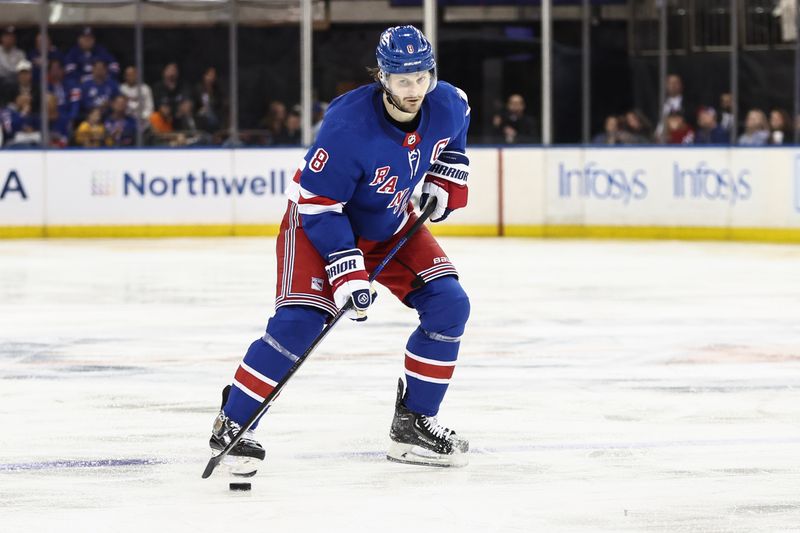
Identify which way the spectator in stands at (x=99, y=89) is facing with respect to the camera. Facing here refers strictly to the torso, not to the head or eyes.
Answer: toward the camera

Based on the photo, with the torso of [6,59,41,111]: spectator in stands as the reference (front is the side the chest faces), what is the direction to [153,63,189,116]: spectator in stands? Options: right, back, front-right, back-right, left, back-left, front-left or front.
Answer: left

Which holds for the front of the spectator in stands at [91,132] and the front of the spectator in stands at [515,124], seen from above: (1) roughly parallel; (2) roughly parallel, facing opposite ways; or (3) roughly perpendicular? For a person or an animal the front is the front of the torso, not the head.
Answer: roughly parallel

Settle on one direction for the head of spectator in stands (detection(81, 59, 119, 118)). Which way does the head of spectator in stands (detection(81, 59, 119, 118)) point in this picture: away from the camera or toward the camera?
toward the camera

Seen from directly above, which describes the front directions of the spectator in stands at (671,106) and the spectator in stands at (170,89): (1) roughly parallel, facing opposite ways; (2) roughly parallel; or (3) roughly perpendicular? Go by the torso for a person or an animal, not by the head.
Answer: roughly parallel

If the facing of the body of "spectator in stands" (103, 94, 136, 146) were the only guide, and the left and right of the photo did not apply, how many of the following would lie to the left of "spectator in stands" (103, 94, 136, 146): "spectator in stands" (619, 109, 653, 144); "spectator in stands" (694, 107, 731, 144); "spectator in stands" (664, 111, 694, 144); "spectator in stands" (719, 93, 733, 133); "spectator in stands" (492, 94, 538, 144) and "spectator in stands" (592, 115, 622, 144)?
6

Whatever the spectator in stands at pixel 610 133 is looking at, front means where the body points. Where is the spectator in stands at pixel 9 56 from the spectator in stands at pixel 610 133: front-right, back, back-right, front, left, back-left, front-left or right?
right

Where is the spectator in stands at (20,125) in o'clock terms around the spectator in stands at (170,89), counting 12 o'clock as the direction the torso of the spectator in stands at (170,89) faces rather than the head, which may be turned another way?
the spectator in stands at (20,125) is roughly at 2 o'clock from the spectator in stands at (170,89).

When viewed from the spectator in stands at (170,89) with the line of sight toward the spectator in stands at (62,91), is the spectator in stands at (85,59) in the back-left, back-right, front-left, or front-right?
front-right

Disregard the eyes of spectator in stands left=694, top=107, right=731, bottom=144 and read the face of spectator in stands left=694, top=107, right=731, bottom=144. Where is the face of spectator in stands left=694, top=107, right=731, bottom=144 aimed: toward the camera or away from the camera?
toward the camera

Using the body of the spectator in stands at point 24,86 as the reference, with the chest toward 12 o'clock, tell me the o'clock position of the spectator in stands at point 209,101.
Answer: the spectator in stands at point 209,101 is roughly at 9 o'clock from the spectator in stands at point 24,86.

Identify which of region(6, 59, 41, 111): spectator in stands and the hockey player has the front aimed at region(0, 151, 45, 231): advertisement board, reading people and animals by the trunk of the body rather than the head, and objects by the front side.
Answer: the spectator in stands

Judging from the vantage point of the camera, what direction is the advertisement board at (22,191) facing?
facing the viewer

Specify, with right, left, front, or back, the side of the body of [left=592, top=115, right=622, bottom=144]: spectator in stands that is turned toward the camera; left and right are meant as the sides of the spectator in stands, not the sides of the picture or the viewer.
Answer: front

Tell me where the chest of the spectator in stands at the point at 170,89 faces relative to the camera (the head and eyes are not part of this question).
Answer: toward the camera

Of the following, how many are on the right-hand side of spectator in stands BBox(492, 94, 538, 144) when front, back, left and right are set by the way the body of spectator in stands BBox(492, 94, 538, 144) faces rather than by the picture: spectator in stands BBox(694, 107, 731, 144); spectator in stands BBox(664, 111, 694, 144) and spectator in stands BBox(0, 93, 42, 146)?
1

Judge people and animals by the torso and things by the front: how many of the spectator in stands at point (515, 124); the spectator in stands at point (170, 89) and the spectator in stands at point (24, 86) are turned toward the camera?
3

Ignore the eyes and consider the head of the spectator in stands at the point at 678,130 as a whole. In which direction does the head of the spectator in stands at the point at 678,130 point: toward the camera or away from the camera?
toward the camera

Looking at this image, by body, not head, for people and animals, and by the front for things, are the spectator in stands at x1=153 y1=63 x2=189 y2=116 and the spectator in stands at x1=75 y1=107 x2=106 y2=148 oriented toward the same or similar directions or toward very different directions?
same or similar directions

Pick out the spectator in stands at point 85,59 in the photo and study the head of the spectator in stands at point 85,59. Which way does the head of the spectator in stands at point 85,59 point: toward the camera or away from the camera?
toward the camera
